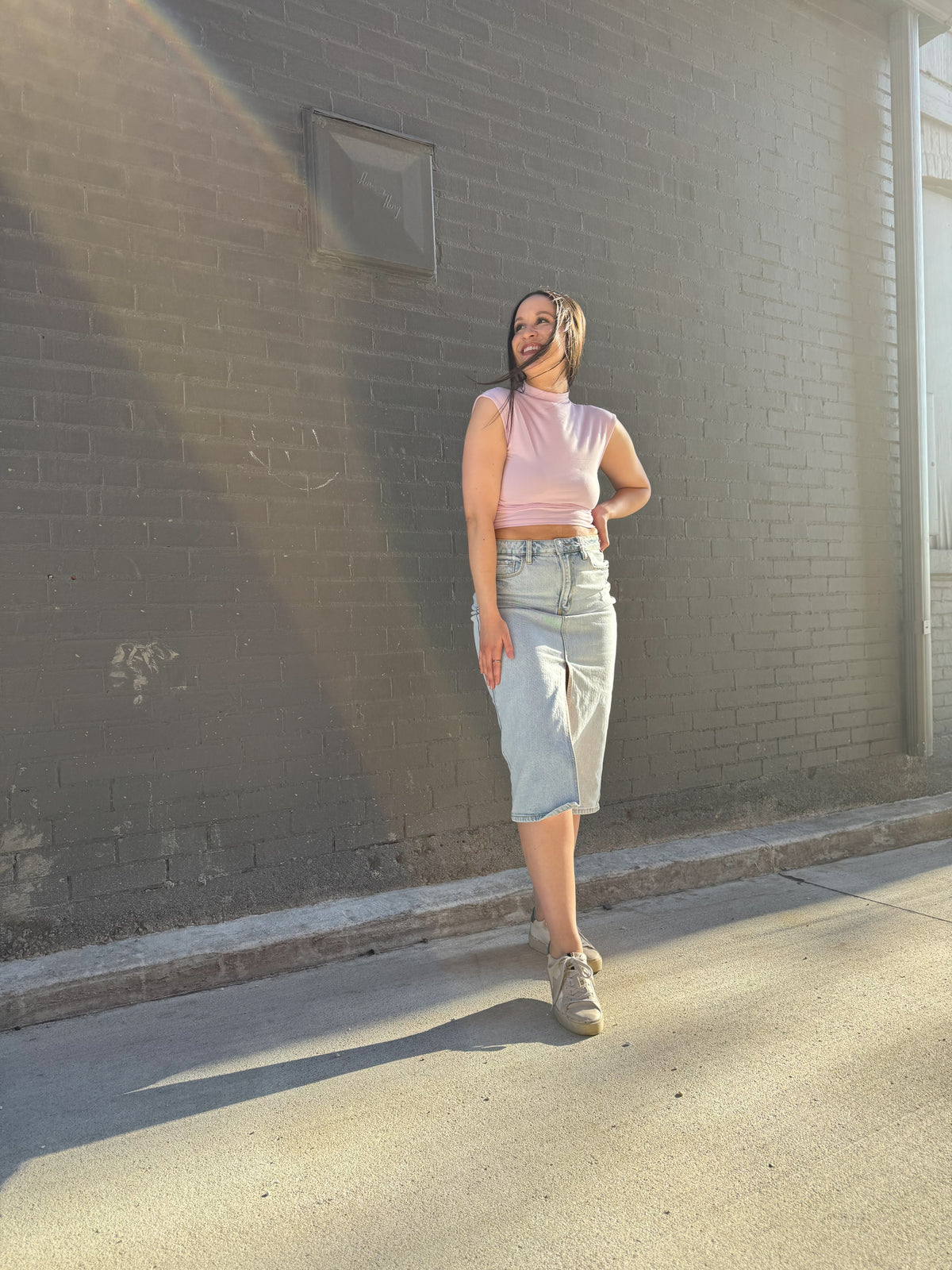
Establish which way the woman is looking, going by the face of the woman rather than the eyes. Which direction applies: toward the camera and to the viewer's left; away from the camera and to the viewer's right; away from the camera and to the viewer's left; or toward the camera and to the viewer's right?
toward the camera and to the viewer's left

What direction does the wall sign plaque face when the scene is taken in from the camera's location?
facing the viewer and to the right of the viewer
